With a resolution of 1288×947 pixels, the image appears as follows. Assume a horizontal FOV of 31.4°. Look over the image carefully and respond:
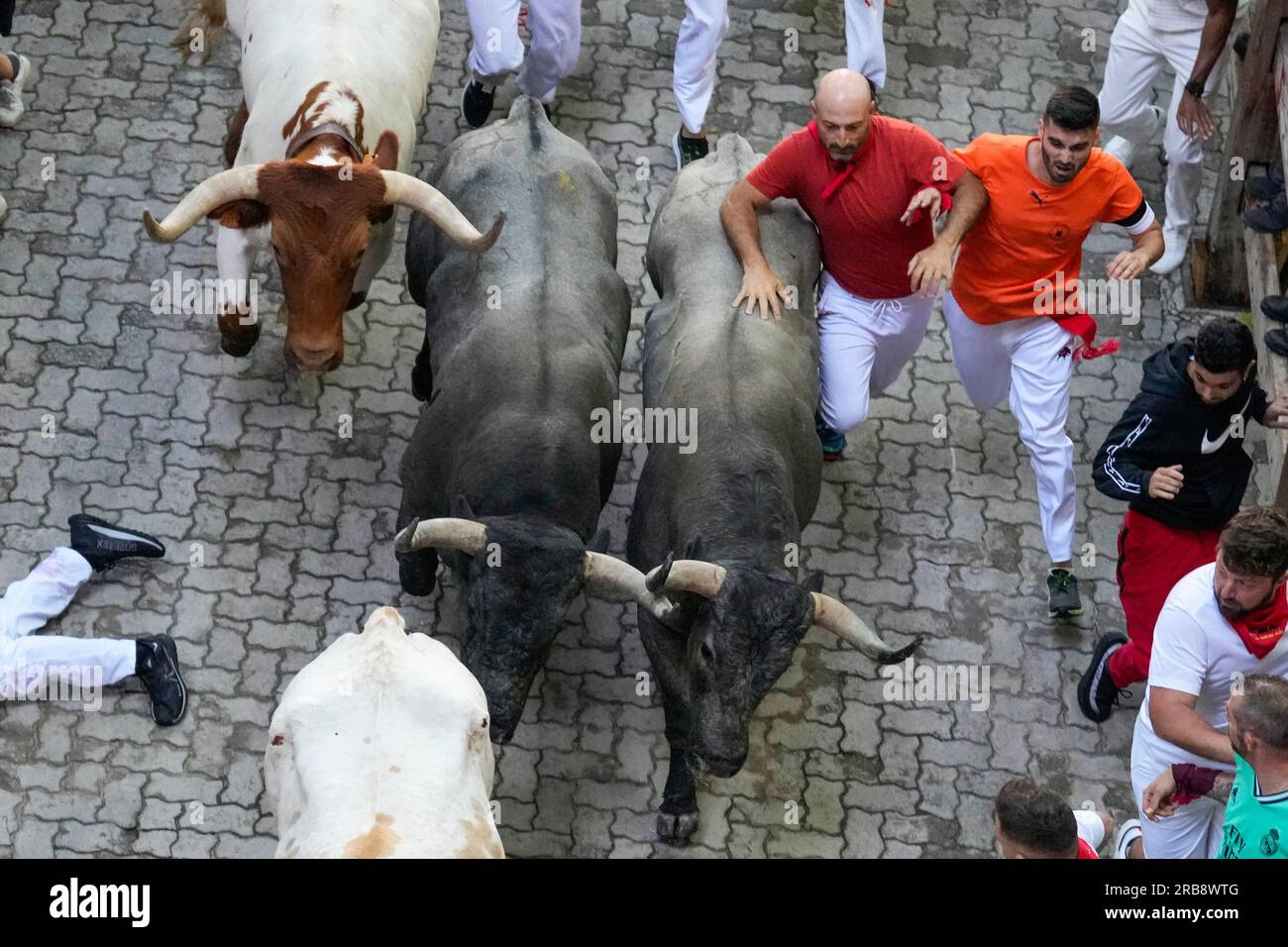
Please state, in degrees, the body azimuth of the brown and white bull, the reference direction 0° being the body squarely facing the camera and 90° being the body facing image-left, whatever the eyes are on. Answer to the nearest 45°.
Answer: approximately 0°

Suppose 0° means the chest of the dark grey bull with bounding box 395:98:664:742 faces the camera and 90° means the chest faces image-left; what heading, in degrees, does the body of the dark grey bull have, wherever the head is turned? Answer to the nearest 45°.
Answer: approximately 0°

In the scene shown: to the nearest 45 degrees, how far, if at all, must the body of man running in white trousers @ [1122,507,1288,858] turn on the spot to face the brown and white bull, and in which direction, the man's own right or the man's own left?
approximately 135° to the man's own right

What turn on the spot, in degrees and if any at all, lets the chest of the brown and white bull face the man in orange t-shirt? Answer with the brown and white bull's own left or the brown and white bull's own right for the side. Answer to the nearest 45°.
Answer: approximately 90° to the brown and white bull's own left
